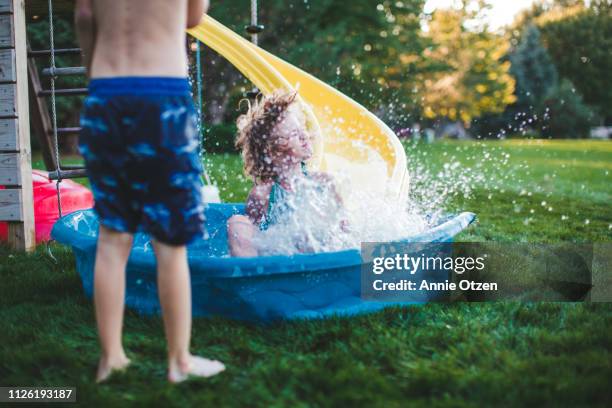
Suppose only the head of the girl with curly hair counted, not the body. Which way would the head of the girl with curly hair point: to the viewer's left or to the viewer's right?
to the viewer's right

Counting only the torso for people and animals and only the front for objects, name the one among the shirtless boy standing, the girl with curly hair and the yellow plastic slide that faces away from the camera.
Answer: the shirtless boy standing

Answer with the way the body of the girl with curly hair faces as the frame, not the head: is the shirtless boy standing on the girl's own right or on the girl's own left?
on the girl's own right

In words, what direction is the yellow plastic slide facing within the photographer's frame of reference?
facing the viewer and to the right of the viewer

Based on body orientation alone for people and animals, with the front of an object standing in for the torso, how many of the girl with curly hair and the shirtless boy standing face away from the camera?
1

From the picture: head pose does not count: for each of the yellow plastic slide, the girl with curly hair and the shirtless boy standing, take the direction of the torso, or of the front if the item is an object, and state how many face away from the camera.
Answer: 1

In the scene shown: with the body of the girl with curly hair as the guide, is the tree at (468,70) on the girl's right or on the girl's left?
on the girl's left

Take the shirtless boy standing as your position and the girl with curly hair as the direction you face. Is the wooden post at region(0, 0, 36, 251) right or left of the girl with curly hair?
left

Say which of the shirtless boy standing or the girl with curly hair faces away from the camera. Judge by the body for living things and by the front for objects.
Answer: the shirtless boy standing

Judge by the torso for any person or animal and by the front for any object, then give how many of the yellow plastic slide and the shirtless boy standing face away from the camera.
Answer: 1

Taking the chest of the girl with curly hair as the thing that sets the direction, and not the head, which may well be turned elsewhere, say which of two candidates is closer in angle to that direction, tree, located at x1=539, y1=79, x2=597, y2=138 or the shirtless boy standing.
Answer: the shirtless boy standing

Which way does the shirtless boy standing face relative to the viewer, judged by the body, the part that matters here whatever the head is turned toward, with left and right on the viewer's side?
facing away from the viewer

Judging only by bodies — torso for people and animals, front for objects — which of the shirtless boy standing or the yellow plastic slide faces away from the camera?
the shirtless boy standing

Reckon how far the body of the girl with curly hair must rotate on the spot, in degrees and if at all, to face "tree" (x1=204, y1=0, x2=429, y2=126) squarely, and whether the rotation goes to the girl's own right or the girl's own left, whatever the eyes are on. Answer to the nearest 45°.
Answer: approximately 135° to the girl's own left

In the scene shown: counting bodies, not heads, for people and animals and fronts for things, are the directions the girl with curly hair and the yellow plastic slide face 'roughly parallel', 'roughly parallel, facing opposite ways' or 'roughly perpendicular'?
roughly parallel

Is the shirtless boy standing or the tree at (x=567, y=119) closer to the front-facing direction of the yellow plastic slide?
the shirtless boy standing
